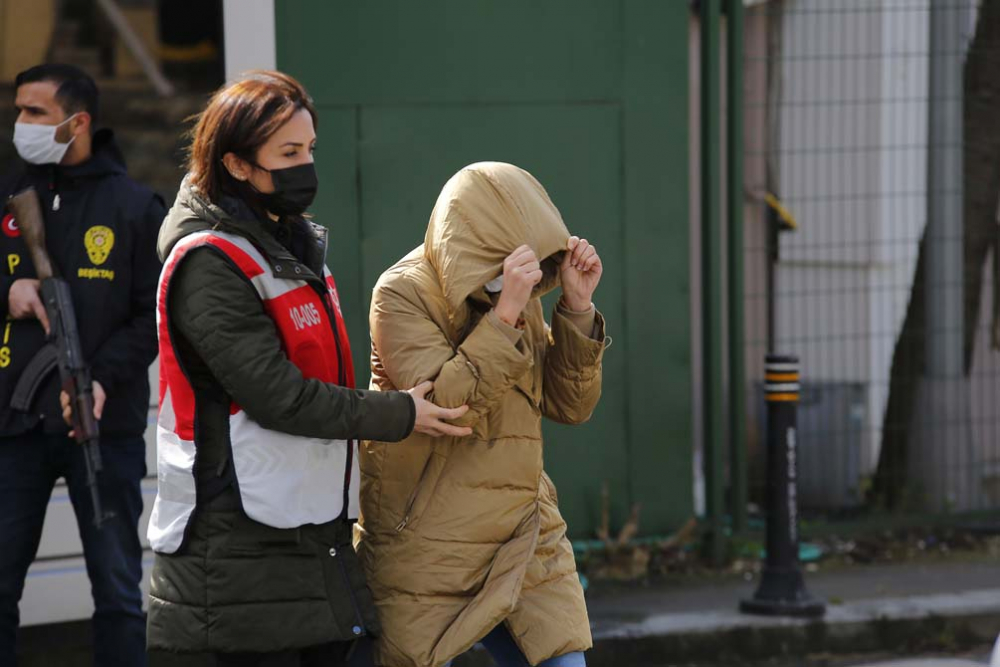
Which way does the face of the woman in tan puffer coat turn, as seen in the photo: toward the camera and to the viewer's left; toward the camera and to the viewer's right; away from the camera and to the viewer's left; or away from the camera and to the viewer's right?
toward the camera and to the viewer's right

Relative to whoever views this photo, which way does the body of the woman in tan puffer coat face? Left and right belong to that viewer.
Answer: facing the viewer and to the right of the viewer

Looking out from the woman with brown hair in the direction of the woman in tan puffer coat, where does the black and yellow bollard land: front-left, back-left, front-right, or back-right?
front-left

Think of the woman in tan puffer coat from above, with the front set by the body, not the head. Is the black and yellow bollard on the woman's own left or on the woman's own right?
on the woman's own left

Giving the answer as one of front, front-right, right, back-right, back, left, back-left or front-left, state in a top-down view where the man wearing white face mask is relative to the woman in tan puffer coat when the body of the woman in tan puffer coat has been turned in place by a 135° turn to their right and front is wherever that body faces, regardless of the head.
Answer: front-right
